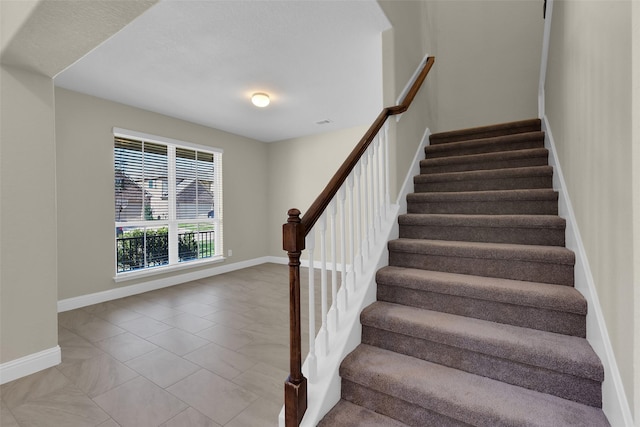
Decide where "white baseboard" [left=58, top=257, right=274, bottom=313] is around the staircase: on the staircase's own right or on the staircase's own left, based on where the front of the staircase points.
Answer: on the staircase's own right

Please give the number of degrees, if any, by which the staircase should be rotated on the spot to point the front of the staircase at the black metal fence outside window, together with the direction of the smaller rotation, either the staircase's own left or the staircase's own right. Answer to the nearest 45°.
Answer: approximately 90° to the staircase's own right

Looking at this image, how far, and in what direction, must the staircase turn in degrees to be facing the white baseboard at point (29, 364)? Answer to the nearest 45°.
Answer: approximately 90° to its right

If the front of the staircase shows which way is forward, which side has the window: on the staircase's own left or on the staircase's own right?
on the staircase's own right

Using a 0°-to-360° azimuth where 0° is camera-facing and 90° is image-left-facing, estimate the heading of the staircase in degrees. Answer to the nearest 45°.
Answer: approximately 0°
